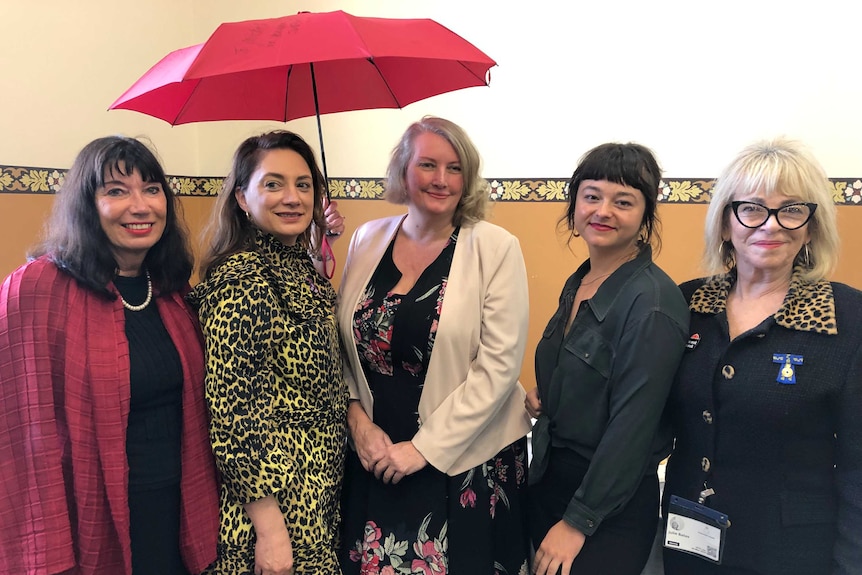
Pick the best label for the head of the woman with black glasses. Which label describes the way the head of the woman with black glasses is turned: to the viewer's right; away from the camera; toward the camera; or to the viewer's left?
toward the camera

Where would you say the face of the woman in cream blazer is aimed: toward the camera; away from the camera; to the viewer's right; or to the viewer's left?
toward the camera

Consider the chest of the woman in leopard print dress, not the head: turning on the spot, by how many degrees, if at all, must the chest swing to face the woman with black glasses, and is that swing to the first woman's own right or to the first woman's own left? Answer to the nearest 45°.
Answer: approximately 45° to the first woman's own left

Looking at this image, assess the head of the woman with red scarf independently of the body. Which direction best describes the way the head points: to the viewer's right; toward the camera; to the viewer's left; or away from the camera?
toward the camera

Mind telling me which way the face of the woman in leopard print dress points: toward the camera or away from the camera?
toward the camera

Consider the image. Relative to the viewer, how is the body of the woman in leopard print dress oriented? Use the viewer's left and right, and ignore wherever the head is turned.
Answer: facing the viewer and to the right of the viewer
